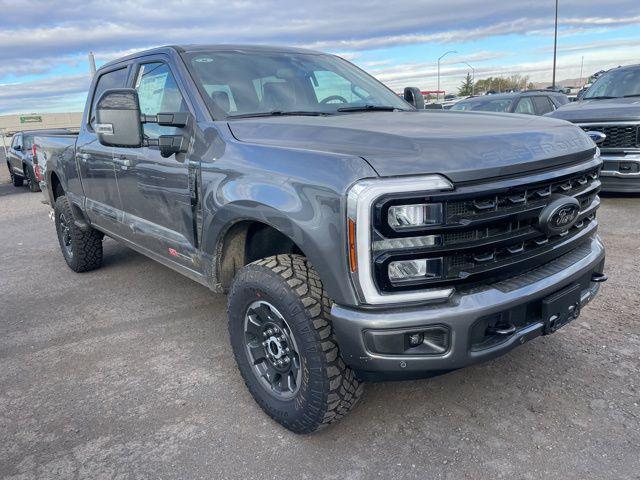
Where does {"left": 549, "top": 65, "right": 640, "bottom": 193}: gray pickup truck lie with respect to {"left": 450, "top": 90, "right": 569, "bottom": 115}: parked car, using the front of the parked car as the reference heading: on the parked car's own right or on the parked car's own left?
on the parked car's own left

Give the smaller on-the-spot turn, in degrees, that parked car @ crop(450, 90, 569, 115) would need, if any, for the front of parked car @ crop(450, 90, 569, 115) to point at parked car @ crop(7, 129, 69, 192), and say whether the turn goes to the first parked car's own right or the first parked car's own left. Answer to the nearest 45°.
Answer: approximately 45° to the first parked car's own right

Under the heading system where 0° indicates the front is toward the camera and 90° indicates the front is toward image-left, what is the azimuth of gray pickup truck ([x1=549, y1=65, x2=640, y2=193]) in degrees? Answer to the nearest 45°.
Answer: approximately 45°

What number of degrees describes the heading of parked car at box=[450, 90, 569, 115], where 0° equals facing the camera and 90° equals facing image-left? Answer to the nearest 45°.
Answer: approximately 45°

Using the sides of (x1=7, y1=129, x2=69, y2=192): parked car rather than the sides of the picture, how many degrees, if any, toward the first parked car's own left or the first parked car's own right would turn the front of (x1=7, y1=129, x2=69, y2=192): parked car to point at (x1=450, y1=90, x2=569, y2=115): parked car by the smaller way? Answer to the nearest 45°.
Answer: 0° — it already faces it

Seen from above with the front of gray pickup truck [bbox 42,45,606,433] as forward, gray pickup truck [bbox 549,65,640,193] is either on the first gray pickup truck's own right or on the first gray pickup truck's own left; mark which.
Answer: on the first gray pickup truck's own left

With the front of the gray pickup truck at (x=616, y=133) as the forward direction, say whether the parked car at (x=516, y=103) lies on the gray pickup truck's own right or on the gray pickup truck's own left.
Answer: on the gray pickup truck's own right

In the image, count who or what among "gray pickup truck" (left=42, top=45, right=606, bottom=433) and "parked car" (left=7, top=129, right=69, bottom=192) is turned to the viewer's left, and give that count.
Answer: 0

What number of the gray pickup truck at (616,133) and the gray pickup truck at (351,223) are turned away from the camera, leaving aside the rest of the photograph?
0

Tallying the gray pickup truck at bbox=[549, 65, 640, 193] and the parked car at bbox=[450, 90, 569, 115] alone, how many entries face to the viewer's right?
0

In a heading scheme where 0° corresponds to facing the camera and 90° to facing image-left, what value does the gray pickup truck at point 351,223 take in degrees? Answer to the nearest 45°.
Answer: approximately 315°
